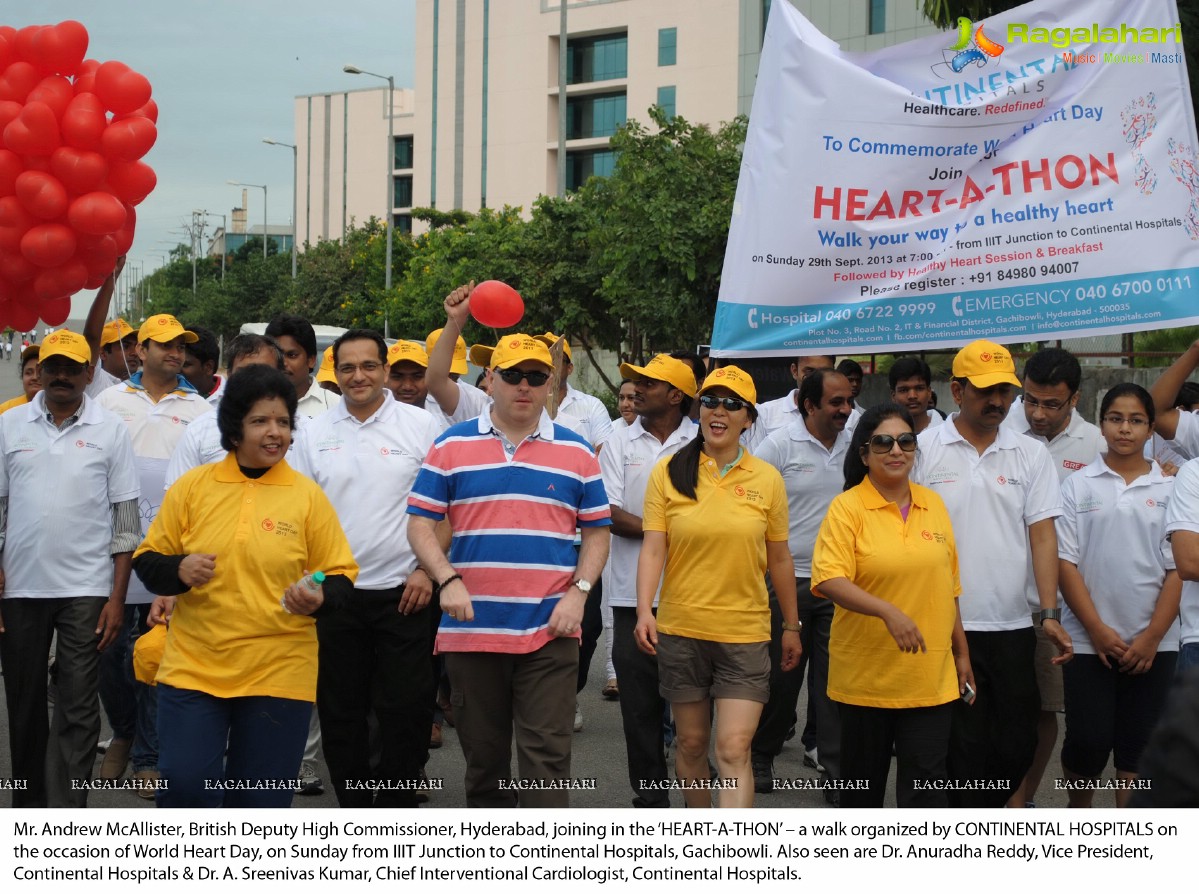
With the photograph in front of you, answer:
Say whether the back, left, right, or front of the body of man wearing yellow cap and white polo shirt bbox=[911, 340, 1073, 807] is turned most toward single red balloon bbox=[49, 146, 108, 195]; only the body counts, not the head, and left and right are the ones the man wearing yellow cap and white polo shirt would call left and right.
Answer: right

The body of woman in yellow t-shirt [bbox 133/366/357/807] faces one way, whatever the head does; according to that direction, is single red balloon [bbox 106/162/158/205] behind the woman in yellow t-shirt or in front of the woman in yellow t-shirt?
behind

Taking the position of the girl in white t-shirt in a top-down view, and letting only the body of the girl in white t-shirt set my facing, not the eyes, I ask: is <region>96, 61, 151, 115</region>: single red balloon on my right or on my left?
on my right

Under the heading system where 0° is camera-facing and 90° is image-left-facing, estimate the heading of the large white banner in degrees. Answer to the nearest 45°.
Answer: approximately 0°

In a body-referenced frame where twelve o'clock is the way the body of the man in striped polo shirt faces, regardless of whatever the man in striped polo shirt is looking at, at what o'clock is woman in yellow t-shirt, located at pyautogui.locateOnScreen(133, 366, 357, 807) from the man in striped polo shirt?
The woman in yellow t-shirt is roughly at 2 o'clock from the man in striped polo shirt.

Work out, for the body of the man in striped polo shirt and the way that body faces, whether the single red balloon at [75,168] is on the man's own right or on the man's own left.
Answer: on the man's own right

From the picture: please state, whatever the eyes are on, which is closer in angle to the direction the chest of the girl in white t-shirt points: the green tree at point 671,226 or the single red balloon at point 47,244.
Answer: the single red balloon
